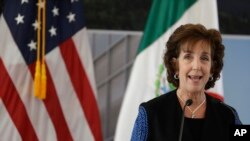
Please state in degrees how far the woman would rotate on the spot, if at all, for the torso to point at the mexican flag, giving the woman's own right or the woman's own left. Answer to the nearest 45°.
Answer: approximately 180°

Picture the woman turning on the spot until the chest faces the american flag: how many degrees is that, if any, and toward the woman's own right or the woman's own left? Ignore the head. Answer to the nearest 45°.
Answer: approximately 135° to the woman's own right

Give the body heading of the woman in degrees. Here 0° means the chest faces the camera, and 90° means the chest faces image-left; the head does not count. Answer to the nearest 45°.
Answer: approximately 0°
